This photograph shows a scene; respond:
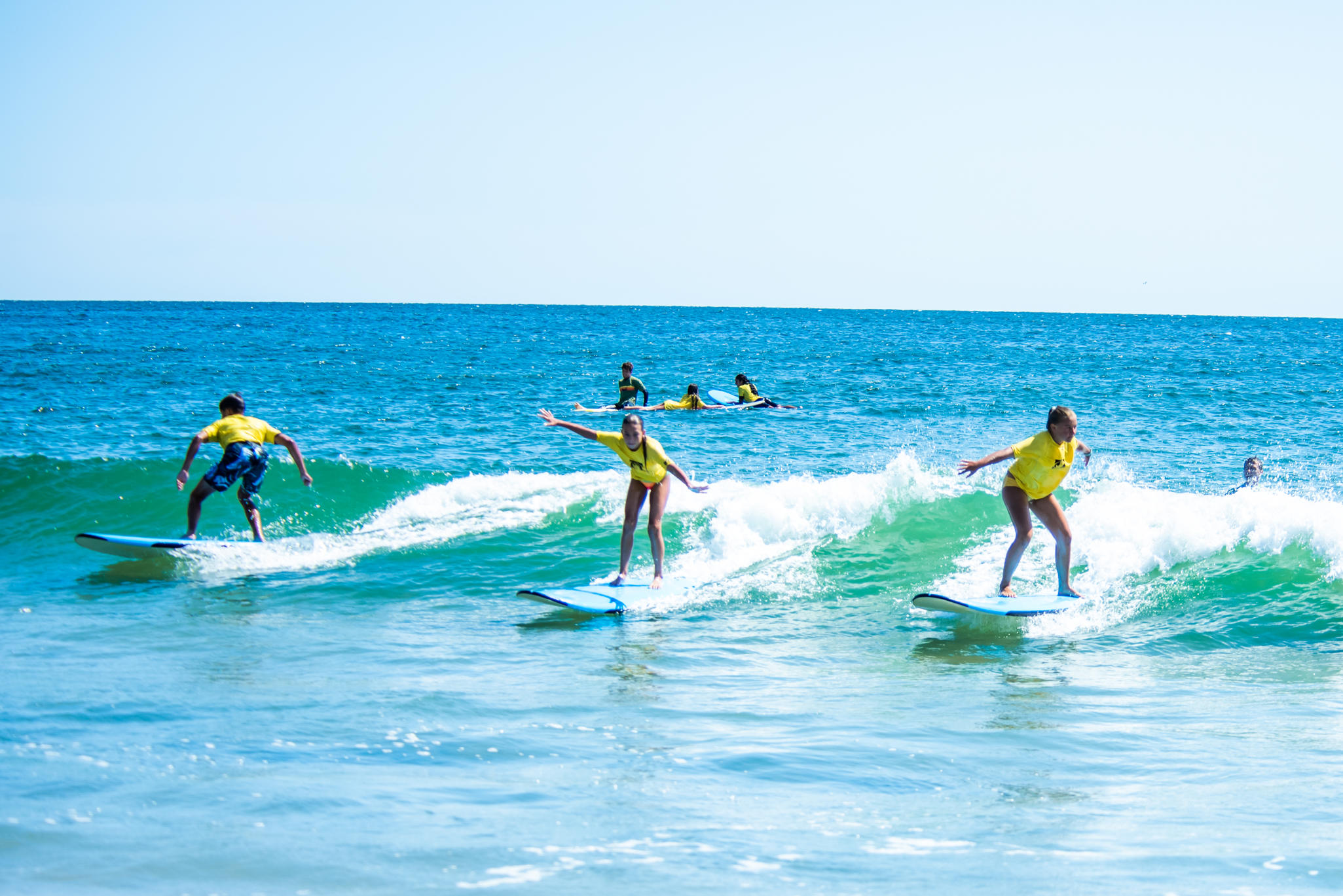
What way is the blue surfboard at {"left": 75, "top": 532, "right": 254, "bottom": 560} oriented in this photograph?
to the viewer's left

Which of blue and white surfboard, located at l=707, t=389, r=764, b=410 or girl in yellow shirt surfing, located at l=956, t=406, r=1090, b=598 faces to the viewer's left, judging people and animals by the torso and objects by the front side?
the blue and white surfboard

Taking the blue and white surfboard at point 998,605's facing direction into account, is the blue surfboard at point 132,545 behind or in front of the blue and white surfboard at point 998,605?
in front

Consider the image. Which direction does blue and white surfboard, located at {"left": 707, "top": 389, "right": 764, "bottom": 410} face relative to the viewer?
to the viewer's left

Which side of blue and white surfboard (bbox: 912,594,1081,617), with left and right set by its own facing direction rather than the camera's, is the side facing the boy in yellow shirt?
front

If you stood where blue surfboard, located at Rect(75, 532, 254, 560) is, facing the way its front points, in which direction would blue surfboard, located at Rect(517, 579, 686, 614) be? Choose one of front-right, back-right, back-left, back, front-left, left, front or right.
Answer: back-left

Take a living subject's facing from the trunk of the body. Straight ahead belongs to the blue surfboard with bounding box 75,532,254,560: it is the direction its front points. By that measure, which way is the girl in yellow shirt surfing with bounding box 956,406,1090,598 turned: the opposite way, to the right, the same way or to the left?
to the left

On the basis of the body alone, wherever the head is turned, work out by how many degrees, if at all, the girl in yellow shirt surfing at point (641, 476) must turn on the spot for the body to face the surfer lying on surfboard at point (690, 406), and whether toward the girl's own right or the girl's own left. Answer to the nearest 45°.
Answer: approximately 180°

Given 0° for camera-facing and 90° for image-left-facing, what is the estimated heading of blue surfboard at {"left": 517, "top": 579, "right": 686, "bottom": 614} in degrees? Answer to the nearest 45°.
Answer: approximately 90°

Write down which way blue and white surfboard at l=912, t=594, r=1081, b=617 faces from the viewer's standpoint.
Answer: facing to the left of the viewer

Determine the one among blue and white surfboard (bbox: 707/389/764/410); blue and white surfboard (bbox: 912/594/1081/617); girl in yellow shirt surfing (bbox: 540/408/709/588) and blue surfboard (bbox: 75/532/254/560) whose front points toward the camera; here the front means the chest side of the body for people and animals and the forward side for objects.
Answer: the girl in yellow shirt surfing

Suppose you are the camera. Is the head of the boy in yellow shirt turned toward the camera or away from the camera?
away from the camera
